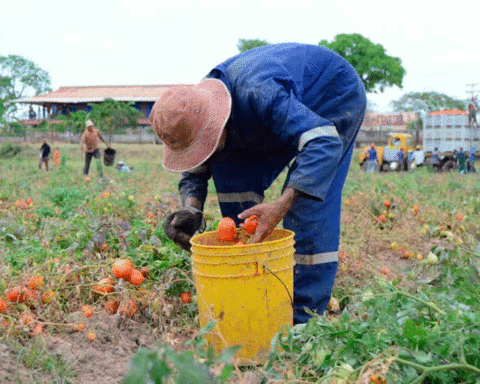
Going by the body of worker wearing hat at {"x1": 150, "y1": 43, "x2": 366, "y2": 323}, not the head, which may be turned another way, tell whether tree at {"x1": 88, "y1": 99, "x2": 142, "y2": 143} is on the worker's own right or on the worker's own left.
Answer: on the worker's own right

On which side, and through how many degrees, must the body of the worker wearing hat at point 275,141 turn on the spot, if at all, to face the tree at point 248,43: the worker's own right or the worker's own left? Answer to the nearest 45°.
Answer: approximately 135° to the worker's own right

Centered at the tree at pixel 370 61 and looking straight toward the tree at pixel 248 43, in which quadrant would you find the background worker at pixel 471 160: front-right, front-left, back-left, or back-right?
back-left

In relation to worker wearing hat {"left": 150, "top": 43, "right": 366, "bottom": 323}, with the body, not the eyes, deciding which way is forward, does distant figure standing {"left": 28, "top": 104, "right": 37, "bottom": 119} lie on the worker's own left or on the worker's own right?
on the worker's own right

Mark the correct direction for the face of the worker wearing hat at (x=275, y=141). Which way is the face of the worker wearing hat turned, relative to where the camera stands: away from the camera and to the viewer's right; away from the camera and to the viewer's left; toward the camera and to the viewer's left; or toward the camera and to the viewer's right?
toward the camera and to the viewer's left

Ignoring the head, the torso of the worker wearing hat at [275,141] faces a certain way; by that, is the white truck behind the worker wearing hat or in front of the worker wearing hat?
behind

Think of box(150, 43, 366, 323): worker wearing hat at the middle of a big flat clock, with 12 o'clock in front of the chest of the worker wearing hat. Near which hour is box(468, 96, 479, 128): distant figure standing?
The distant figure standing is roughly at 5 o'clock from the worker wearing hat.

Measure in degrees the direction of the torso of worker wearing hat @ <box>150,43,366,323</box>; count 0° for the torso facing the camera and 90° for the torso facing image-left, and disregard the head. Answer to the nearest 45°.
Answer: approximately 45°

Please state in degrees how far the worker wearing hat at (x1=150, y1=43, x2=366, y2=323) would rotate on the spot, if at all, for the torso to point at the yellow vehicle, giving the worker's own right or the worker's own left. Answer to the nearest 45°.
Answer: approximately 135° to the worker's own right
